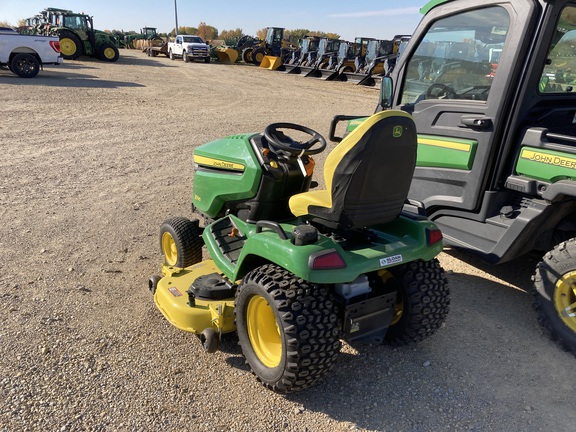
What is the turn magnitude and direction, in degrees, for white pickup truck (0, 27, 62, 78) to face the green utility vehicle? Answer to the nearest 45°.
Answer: approximately 90° to its left

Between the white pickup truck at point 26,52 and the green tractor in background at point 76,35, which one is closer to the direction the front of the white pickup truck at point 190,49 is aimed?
the white pickup truck

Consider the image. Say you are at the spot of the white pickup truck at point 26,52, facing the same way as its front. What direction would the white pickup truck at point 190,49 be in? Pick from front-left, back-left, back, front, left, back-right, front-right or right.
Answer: back-right

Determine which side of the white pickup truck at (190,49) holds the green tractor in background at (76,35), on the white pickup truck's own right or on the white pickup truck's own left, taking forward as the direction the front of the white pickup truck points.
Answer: on the white pickup truck's own right

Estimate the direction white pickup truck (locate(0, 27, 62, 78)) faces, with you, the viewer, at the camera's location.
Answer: facing to the left of the viewer

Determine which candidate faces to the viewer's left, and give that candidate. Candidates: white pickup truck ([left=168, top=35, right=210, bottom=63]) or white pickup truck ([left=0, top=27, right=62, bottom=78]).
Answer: white pickup truck ([left=0, top=27, right=62, bottom=78])

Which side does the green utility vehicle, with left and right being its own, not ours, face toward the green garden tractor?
left

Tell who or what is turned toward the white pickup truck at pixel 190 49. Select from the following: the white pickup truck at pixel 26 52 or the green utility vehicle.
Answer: the green utility vehicle

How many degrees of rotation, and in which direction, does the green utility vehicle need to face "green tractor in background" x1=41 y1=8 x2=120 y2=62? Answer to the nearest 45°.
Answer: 0° — it already faces it

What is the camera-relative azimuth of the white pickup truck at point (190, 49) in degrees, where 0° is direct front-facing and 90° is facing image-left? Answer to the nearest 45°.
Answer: approximately 315°

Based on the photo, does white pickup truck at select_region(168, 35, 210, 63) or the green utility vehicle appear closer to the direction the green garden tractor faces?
the white pickup truck

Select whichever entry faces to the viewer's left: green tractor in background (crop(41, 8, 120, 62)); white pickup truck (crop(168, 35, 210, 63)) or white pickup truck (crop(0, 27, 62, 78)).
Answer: white pickup truck (crop(0, 27, 62, 78))

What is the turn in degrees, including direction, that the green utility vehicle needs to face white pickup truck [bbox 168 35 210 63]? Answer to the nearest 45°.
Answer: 0° — it already faces it

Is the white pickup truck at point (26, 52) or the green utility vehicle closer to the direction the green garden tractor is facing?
the white pickup truck

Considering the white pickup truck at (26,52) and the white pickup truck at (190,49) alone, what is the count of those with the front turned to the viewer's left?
1
